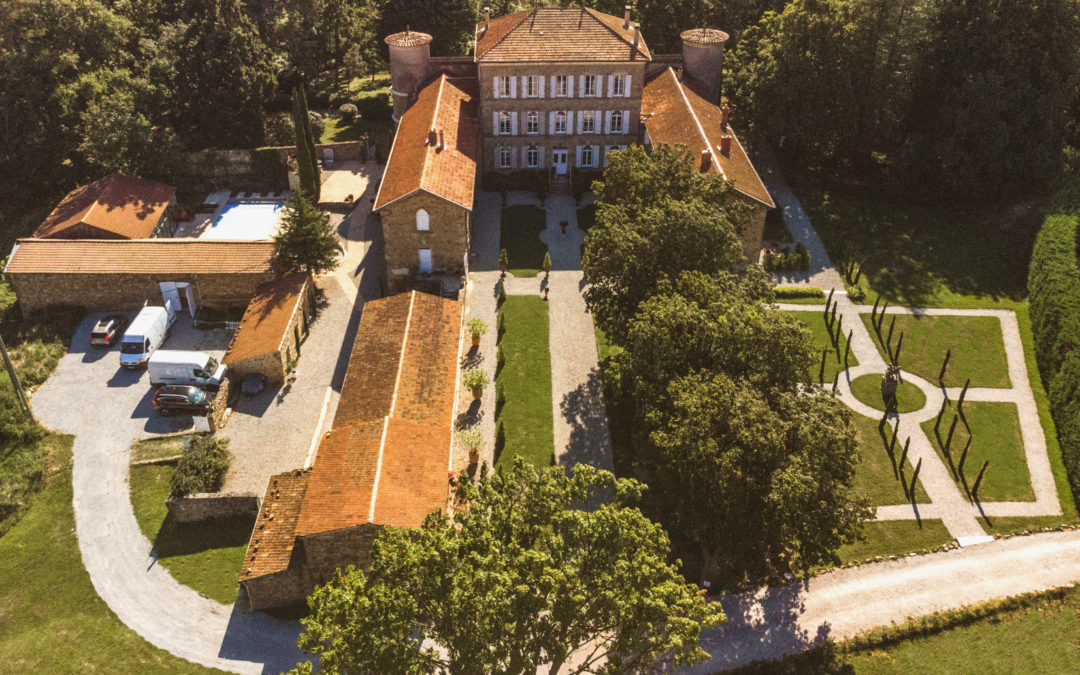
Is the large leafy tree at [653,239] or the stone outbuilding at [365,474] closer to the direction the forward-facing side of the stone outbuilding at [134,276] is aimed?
the stone outbuilding

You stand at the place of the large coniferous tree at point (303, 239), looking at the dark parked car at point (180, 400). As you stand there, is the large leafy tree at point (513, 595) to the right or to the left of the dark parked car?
left

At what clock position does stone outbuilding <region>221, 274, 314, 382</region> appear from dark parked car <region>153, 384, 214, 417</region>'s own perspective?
The stone outbuilding is roughly at 11 o'clock from the dark parked car.

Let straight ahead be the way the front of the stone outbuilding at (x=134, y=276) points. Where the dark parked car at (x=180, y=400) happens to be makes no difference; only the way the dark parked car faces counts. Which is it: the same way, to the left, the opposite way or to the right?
to the left

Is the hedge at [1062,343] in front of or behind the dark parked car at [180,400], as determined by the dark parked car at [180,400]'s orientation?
in front

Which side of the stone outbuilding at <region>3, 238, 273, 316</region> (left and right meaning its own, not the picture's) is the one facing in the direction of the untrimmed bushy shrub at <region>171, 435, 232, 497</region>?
front

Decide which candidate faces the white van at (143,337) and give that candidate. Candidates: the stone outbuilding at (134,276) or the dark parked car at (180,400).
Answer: the stone outbuilding

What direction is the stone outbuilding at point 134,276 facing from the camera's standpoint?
toward the camera

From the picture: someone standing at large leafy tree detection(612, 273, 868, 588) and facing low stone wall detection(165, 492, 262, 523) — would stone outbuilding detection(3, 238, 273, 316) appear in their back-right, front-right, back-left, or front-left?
front-right

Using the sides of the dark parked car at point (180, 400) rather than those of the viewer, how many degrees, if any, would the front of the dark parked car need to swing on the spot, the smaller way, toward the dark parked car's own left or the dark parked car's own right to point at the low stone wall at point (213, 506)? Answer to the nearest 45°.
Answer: approximately 90° to the dark parked car's own right

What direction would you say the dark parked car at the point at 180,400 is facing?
to the viewer's right

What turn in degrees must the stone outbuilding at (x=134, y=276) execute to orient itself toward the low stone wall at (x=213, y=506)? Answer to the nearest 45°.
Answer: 0° — it already faces it

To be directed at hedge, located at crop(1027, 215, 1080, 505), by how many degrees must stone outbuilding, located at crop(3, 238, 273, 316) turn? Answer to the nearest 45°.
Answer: approximately 45° to its left
